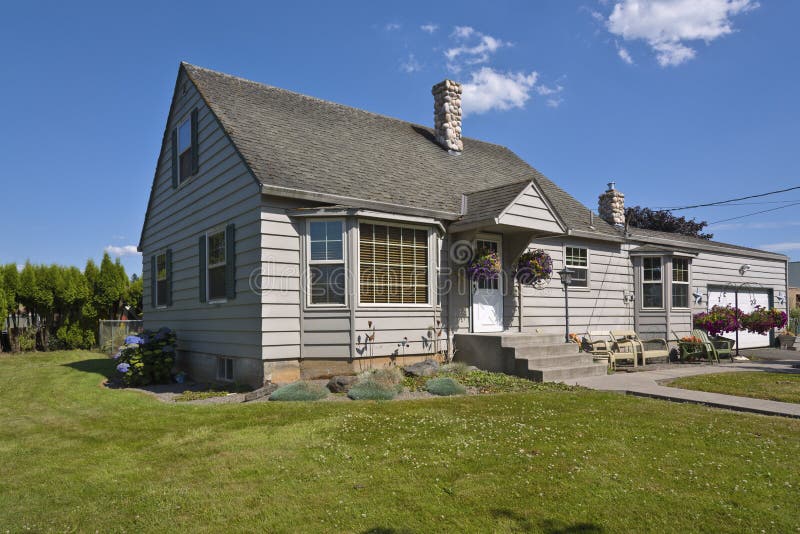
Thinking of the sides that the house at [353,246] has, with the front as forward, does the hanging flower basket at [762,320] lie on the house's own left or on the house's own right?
on the house's own left

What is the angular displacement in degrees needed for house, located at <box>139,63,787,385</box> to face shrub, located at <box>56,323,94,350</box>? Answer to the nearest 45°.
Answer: approximately 180°

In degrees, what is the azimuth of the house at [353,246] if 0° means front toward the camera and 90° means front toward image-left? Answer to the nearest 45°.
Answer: approximately 315°

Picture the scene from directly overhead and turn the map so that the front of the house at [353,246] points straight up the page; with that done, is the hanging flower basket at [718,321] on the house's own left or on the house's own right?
on the house's own left

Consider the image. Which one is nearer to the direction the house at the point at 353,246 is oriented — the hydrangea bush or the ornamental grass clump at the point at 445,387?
the ornamental grass clump

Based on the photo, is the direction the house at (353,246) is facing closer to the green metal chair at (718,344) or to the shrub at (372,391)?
the shrub
